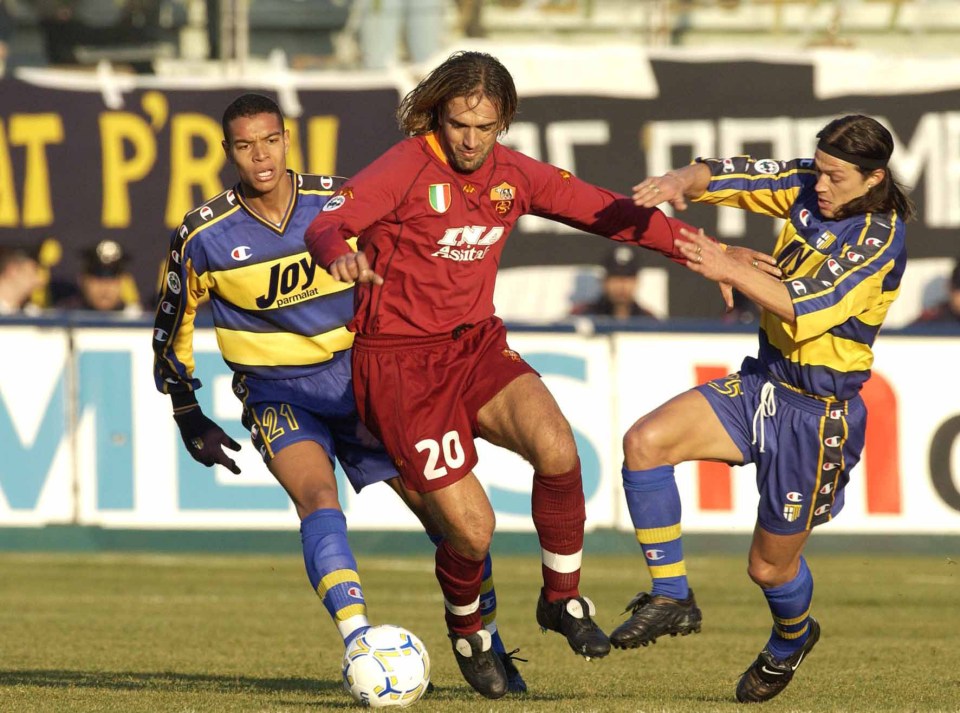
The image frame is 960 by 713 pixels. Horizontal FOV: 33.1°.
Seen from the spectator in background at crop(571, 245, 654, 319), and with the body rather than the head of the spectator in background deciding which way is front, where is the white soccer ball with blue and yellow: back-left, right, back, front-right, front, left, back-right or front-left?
front

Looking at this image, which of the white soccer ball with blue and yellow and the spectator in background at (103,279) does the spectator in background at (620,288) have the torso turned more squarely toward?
the white soccer ball with blue and yellow

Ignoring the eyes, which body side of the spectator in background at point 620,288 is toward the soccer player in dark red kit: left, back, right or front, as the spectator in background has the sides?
front

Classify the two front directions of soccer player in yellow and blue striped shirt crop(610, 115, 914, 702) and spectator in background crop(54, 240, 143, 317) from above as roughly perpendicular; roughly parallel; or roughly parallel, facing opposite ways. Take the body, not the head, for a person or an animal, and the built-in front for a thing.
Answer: roughly perpendicular

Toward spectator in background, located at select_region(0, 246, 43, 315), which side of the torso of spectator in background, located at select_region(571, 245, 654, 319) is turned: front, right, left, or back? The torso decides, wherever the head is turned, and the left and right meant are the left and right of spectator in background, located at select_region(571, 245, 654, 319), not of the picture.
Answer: right

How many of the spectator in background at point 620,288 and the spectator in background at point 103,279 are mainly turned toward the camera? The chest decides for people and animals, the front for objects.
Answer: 2

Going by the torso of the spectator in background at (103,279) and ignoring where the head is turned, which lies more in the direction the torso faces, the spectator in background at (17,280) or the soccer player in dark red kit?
the soccer player in dark red kit

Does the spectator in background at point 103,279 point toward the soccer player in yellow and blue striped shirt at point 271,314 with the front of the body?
yes

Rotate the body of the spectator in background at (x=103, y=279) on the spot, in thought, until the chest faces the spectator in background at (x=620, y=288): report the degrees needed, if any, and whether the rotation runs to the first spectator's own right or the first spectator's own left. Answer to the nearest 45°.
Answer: approximately 90° to the first spectator's own left

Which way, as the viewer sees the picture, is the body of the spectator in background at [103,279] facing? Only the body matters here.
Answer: toward the camera

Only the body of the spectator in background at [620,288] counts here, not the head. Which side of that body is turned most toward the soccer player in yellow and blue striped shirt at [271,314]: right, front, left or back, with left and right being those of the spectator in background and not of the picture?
front

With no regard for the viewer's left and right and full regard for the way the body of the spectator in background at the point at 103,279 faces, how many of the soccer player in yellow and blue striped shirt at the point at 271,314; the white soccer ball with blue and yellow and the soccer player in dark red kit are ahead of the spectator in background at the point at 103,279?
3

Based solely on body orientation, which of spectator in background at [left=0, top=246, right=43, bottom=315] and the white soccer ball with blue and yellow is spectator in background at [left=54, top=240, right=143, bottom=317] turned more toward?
the white soccer ball with blue and yellow

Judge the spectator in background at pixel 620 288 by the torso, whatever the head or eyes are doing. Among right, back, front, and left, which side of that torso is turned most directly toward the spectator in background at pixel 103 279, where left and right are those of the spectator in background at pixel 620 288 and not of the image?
right

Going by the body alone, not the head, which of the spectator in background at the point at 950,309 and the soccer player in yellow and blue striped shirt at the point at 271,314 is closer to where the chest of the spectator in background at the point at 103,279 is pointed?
the soccer player in yellow and blue striped shirt

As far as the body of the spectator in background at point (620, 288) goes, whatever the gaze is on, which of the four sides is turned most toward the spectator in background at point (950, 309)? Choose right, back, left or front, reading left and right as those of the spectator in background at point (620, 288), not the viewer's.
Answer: left
